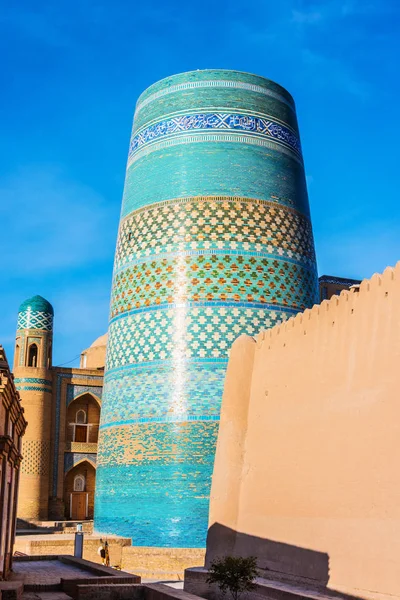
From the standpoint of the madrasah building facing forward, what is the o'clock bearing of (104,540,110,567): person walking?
The person walking is roughly at 12 o'clock from the madrasah building.

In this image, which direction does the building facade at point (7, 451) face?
to the viewer's right

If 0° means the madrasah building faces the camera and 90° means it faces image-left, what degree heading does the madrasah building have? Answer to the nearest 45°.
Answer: approximately 0°

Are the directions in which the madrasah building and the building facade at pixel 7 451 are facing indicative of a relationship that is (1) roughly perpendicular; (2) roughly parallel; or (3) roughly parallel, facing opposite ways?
roughly perpendicular

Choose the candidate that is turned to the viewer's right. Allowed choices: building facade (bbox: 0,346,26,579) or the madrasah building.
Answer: the building facade

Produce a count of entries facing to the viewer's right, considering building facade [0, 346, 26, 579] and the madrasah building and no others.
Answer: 1

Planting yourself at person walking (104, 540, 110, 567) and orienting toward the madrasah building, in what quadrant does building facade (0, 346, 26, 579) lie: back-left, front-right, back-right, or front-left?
back-left

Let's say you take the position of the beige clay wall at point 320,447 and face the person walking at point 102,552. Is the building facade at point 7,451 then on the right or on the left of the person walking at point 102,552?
left
